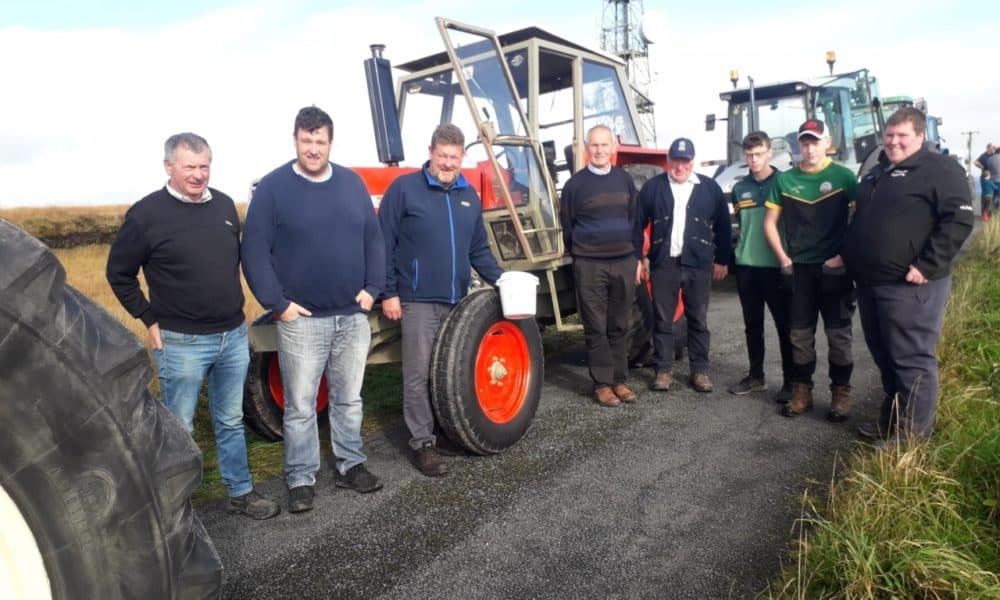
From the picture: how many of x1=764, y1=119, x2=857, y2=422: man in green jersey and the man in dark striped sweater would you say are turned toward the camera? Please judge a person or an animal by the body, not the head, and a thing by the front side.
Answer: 2

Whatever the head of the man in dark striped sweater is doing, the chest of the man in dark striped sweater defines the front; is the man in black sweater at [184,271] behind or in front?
in front

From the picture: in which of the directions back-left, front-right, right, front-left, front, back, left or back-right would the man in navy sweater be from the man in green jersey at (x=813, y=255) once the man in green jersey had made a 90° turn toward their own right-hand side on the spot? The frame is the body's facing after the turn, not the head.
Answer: front-left

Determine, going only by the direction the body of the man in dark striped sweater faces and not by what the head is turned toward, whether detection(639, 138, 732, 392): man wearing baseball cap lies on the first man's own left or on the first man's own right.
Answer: on the first man's own left

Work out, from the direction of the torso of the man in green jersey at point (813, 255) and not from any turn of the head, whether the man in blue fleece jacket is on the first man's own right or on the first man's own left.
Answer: on the first man's own right

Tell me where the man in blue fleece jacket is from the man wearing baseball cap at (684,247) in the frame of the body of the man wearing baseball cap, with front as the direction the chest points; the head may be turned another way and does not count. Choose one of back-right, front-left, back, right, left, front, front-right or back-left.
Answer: front-right

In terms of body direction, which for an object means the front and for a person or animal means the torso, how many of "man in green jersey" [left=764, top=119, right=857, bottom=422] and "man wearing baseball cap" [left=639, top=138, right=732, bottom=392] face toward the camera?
2

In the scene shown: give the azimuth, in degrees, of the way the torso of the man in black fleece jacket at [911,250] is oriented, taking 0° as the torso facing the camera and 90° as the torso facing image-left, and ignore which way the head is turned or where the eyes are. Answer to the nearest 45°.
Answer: approximately 45°

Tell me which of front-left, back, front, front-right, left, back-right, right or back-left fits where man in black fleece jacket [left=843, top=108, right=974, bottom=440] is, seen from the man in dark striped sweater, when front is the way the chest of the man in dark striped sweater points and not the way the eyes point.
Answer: front-left

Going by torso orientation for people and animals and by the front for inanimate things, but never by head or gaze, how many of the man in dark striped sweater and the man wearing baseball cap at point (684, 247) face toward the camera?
2

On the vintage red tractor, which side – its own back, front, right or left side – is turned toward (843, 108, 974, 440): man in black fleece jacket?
left
